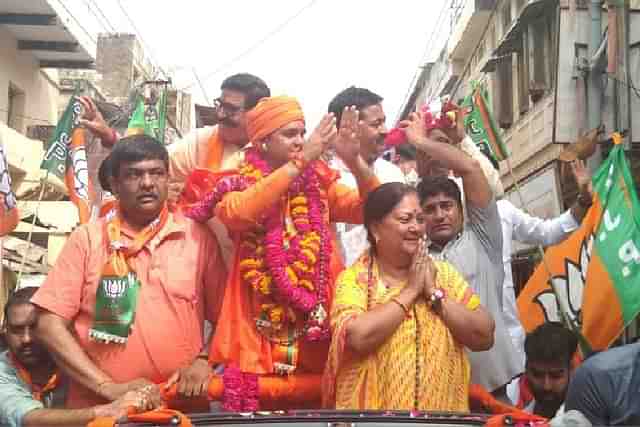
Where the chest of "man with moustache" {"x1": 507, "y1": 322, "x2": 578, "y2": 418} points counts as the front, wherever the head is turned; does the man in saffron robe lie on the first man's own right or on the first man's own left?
on the first man's own right

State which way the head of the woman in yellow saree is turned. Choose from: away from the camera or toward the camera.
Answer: toward the camera

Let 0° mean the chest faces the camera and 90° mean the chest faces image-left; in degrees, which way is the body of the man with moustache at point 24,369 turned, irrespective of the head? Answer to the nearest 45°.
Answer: approximately 315°

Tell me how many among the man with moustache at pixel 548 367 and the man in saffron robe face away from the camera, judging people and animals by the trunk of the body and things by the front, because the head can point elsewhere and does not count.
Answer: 0

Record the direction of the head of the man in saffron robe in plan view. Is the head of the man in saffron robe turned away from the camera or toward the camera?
toward the camera

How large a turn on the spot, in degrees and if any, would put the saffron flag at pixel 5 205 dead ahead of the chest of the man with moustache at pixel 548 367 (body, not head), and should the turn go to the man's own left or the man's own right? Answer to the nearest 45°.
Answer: approximately 90° to the man's own right

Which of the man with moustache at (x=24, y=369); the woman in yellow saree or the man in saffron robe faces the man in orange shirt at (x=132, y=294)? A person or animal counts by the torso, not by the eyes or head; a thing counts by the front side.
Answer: the man with moustache

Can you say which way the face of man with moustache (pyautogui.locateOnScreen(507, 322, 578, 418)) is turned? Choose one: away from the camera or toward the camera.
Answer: toward the camera

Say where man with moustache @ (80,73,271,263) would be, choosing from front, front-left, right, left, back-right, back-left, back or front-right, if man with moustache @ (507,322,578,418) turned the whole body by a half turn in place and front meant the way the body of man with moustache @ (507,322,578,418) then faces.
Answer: left

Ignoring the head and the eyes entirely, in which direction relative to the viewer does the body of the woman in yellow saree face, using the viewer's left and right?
facing the viewer and to the right of the viewer

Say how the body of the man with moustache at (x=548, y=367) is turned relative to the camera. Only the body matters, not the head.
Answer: toward the camera
